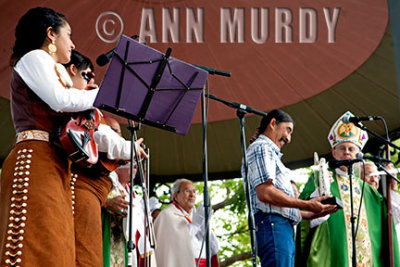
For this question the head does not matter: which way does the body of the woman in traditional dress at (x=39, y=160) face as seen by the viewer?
to the viewer's right

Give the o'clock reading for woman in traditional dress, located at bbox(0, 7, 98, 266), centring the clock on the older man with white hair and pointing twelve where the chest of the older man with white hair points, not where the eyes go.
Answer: The woman in traditional dress is roughly at 2 o'clock from the older man with white hair.

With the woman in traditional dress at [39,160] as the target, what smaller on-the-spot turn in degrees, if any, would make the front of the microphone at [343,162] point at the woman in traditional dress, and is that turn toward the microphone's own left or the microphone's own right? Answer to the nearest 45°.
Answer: approximately 45° to the microphone's own left

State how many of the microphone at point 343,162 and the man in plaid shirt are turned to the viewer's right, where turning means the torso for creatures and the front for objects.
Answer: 1

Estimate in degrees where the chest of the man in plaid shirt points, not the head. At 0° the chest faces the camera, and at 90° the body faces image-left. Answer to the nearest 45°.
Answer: approximately 270°

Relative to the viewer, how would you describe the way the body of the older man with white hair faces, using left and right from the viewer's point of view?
facing the viewer and to the right of the viewer

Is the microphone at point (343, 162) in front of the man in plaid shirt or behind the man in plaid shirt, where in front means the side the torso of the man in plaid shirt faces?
in front

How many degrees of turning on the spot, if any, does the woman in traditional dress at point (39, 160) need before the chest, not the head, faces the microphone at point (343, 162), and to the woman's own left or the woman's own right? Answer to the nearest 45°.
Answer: approximately 45° to the woman's own left
